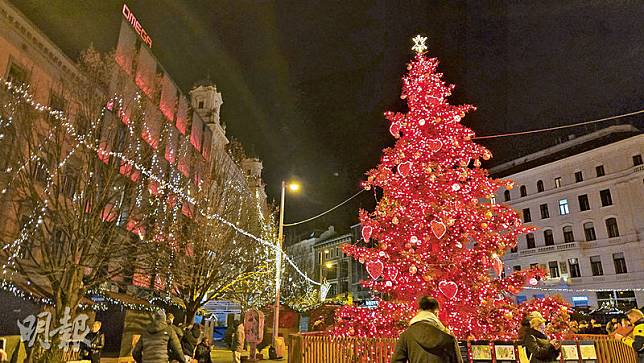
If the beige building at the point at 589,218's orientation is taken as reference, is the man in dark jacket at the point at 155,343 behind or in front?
in front

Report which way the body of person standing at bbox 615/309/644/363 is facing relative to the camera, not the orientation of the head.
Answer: to the viewer's left

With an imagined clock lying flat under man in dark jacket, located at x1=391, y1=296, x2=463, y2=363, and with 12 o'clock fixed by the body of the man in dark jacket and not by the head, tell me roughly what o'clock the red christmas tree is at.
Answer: The red christmas tree is roughly at 12 o'clock from the man in dark jacket.

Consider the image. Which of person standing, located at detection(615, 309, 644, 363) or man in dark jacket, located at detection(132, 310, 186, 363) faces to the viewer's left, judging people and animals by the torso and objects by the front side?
the person standing

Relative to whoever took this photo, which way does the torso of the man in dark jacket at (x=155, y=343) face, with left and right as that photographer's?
facing away from the viewer

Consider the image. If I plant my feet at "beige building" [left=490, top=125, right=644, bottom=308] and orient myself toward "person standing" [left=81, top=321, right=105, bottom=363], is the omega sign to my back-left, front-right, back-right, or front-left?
front-right

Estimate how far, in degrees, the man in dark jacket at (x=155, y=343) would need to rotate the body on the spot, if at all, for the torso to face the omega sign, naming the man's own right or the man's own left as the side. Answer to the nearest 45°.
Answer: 0° — they already face it

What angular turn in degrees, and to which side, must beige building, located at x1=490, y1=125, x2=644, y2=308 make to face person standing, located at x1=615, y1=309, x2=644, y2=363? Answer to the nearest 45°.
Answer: approximately 45° to its left

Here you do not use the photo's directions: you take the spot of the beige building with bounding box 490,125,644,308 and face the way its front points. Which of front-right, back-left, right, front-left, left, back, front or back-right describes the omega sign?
front

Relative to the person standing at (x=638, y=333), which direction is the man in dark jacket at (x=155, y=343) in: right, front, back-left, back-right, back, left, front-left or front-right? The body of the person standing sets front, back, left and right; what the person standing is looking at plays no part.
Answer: front-left

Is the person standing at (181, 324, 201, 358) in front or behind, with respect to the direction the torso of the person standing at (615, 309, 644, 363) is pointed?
in front

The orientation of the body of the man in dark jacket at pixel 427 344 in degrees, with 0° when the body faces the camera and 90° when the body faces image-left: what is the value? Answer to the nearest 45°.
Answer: approximately 180°

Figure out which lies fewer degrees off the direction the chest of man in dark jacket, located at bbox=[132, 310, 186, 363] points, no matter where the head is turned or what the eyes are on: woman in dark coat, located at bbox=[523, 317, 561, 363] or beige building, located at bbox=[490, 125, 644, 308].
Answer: the beige building

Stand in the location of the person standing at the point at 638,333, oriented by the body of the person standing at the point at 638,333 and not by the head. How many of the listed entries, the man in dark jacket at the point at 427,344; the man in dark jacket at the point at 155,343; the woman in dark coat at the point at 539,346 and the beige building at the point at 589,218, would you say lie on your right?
1
